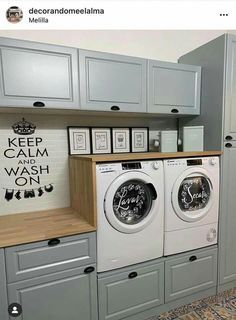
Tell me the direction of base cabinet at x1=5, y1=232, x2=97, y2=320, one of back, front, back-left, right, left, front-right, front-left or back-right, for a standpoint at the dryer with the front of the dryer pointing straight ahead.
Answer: right

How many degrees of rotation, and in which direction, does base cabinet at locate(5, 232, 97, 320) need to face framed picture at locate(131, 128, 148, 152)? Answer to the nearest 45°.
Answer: approximately 90° to its left

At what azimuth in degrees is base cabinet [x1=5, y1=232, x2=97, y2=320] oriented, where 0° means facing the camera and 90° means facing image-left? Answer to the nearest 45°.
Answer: approximately 315°

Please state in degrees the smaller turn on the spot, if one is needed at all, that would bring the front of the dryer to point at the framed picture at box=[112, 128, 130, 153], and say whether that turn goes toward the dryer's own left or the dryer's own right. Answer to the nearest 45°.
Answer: approximately 135° to the dryer's own right

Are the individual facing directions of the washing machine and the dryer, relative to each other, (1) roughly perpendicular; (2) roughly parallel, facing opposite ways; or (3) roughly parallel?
roughly parallel

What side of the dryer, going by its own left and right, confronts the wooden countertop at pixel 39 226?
right

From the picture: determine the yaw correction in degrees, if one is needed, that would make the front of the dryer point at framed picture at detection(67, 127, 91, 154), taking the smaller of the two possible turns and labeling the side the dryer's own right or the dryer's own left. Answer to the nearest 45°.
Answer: approximately 135° to the dryer's own right

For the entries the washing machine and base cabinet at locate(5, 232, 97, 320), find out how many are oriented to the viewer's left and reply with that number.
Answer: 0

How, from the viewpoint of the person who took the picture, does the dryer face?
facing the viewer and to the right of the viewer

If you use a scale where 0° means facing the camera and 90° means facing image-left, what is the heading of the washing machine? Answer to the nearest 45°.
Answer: approximately 315°

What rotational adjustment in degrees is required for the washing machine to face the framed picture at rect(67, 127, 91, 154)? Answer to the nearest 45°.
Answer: approximately 180°

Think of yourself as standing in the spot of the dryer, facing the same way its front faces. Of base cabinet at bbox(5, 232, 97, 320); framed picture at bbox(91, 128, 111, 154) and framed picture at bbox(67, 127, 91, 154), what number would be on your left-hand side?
0

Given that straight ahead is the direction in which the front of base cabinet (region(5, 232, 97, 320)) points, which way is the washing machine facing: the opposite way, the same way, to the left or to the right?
the same way
